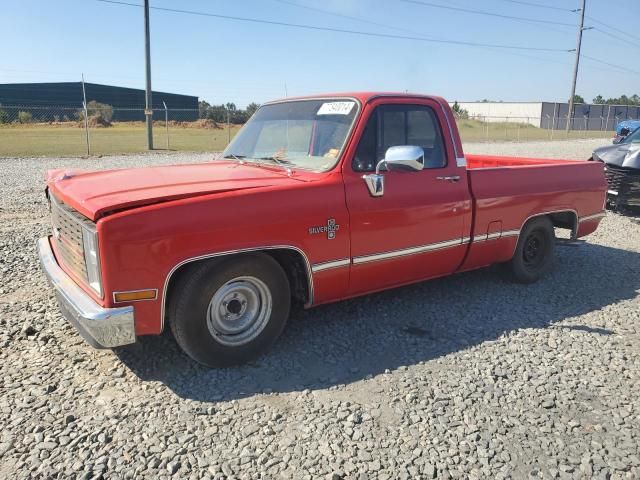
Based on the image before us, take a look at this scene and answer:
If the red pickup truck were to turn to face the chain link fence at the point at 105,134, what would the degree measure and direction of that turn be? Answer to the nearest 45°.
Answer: approximately 90° to its right

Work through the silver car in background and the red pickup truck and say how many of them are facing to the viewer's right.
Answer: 0

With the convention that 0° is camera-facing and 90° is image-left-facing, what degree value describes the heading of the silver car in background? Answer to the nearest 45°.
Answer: approximately 45°

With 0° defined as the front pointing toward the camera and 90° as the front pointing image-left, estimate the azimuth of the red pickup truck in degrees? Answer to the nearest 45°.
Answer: approximately 45°

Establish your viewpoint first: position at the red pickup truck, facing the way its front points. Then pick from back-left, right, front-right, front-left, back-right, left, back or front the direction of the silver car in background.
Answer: back

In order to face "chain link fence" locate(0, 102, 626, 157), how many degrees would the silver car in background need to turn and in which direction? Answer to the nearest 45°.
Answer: approximately 90° to its right

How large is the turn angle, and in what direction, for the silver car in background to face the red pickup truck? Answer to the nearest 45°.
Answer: approximately 45° to its left

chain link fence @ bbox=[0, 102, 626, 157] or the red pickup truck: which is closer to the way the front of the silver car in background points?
the red pickup truck
